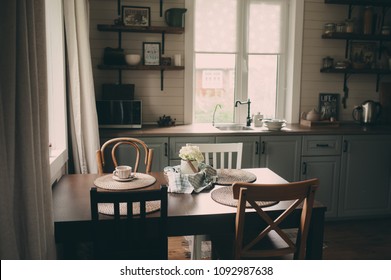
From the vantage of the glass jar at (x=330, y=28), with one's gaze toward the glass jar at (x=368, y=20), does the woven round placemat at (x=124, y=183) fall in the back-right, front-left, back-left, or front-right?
back-right

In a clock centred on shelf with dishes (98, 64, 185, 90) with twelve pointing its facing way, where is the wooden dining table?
The wooden dining table is roughly at 12 o'clock from the shelf with dishes.

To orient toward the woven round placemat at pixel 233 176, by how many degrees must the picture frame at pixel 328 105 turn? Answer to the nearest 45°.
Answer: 0° — it already faces it

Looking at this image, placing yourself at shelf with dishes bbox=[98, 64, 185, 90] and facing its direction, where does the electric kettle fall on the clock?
The electric kettle is roughly at 9 o'clock from the shelf with dishes.

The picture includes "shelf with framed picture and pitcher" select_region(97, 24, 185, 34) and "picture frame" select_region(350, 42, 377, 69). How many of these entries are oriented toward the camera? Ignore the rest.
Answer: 2

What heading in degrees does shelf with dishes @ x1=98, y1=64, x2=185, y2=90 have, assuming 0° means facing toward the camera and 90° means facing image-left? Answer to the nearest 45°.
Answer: approximately 0°

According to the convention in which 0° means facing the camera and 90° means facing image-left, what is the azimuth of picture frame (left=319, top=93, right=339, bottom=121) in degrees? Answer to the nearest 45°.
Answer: approximately 0°

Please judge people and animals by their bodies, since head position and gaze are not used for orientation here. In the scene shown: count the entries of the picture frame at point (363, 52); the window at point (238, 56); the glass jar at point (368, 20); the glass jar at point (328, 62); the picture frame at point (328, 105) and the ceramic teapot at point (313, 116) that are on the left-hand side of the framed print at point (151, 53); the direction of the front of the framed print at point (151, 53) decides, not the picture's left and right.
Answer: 6
